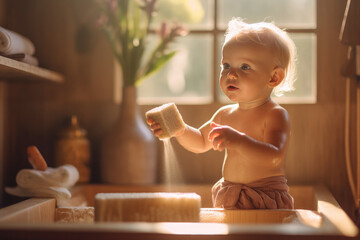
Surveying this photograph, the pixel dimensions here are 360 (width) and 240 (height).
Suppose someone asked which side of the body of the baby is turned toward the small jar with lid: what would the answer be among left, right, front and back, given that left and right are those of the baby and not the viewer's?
right

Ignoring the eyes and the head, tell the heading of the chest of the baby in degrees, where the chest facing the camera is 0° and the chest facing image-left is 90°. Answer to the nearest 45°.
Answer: approximately 45°

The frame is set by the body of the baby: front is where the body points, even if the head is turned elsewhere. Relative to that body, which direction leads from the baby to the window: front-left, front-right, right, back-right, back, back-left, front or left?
back-right

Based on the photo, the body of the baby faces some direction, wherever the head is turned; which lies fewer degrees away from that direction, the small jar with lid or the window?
the small jar with lid
